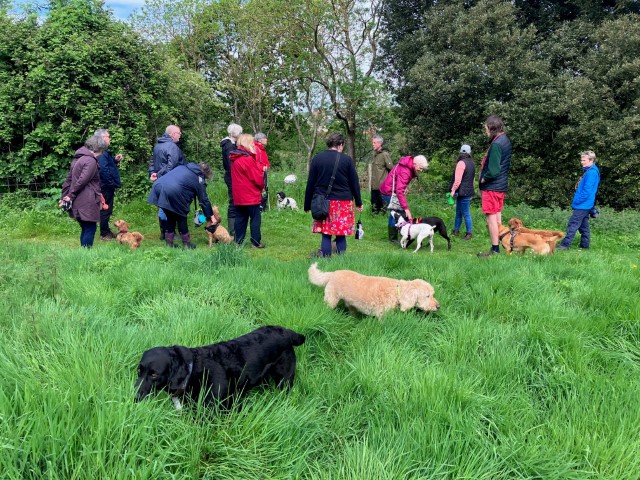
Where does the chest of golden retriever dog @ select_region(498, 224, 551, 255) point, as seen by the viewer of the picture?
to the viewer's left

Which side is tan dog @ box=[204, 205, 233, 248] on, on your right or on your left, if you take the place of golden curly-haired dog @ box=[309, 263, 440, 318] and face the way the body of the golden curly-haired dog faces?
on your left

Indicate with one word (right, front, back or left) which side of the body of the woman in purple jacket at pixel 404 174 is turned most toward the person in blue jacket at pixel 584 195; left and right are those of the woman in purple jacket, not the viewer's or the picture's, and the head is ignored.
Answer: front

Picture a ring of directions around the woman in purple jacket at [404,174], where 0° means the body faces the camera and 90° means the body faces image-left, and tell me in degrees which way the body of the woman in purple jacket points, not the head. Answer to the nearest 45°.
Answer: approximately 270°

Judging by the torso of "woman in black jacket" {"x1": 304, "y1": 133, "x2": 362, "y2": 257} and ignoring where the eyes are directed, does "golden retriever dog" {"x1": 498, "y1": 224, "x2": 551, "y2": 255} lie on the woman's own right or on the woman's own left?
on the woman's own right

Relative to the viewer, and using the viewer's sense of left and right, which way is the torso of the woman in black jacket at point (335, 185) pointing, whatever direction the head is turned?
facing away from the viewer

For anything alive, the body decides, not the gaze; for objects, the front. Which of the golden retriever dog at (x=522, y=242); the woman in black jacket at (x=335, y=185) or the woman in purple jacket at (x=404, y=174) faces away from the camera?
the woman in black jacket

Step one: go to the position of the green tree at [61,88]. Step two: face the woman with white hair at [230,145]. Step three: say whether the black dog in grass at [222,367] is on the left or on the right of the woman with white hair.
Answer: right

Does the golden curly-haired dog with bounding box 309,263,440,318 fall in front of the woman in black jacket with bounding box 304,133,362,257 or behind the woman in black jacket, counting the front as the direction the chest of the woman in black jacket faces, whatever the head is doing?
behind
